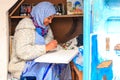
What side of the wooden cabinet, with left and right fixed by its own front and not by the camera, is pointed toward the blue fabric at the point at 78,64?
front

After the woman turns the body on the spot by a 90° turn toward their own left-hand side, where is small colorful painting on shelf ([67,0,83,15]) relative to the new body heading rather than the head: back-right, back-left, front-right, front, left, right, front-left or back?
front-right

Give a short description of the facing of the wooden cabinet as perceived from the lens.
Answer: facing the viewer

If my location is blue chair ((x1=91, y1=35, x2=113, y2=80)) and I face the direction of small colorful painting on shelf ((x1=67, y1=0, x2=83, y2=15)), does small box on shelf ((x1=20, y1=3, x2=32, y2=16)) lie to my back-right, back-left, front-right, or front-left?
front-left

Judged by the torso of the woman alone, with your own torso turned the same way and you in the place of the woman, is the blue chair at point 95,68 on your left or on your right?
on your right

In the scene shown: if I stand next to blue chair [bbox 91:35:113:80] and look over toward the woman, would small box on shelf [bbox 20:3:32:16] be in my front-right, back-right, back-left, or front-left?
front-right

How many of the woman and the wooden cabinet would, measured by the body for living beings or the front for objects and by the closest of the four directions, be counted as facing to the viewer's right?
1

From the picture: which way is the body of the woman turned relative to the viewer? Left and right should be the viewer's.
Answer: facing to the right of the viewer

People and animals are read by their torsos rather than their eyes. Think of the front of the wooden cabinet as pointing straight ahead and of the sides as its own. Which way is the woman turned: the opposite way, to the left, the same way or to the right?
to the left

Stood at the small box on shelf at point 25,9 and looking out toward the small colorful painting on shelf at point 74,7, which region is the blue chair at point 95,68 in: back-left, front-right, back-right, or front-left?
front-right

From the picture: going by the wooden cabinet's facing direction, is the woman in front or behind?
in front

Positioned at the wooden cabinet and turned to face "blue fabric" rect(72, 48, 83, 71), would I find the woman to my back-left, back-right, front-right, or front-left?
front-right
